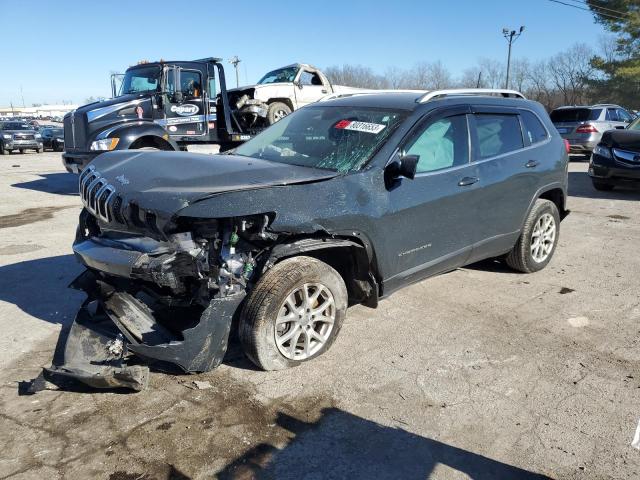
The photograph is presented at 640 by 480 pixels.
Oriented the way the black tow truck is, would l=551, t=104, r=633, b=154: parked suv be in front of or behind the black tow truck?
behind

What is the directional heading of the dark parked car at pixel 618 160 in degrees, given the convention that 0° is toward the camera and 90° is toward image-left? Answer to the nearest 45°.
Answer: approximately 45°

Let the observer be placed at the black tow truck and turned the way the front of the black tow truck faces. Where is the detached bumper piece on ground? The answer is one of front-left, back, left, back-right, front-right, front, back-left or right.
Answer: front-left

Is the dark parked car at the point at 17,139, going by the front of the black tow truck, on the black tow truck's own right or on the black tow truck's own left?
on the black tow truck's own right

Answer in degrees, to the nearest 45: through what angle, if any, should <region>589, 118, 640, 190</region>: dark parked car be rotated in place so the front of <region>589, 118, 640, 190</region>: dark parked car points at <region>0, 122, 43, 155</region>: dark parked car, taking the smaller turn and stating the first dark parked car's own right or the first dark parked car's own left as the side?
approximately 45° to the first dark parked car's own right

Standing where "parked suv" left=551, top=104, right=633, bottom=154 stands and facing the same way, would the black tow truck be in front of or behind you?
behind

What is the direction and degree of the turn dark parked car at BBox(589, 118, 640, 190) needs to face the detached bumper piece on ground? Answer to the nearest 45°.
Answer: approximately 45° to its left

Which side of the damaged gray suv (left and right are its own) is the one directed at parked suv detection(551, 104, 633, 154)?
back

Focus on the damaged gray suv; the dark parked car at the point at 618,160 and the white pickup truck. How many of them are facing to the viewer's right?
0

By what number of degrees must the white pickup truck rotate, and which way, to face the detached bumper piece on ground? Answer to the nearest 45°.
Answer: approximately 45° to its left

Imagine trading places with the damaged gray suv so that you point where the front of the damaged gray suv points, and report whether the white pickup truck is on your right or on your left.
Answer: on your right

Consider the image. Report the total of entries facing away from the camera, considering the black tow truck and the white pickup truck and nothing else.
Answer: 0

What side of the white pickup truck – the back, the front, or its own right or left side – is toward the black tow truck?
front
